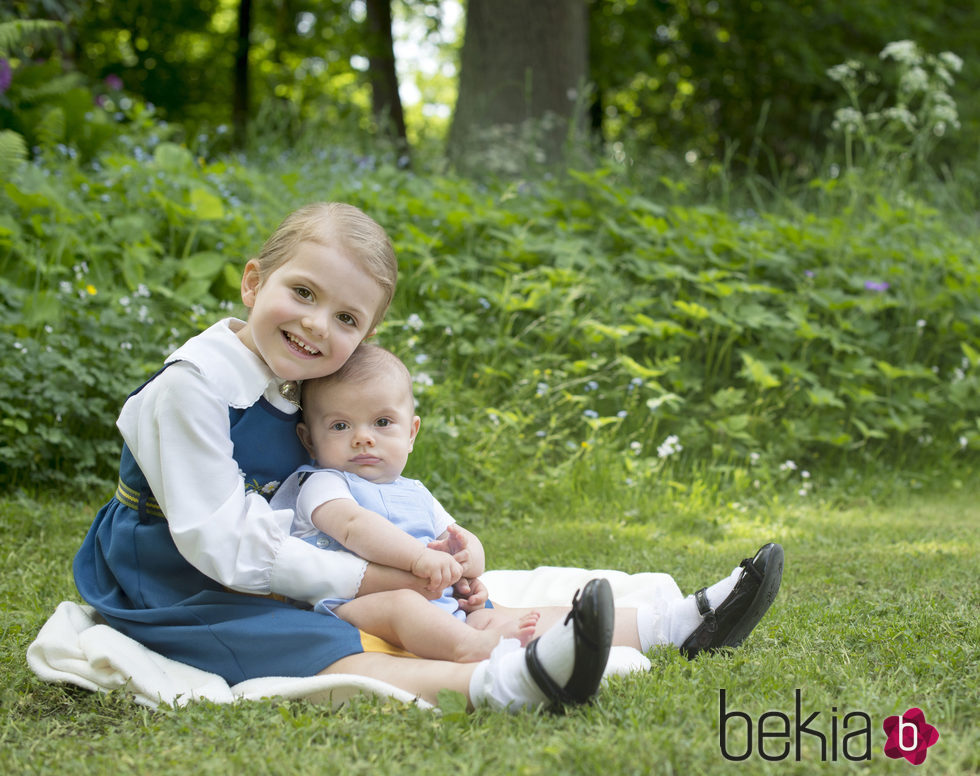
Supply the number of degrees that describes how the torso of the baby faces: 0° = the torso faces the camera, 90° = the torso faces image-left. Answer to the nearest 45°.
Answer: approximately 315°

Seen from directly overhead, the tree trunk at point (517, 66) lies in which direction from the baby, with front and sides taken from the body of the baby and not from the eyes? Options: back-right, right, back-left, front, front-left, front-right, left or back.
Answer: back-left

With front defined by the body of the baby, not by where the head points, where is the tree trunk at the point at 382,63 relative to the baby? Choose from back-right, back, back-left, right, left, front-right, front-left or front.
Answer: back-left

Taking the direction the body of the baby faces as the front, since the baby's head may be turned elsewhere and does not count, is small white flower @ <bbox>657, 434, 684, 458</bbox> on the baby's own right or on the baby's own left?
on the baby's own left
